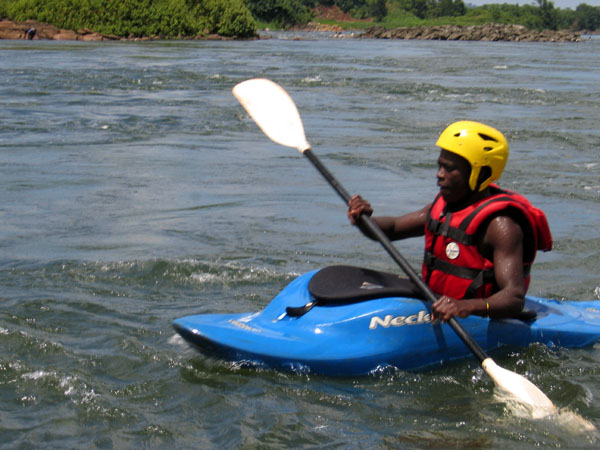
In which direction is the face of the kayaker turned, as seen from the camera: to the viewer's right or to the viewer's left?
to the viewer's left

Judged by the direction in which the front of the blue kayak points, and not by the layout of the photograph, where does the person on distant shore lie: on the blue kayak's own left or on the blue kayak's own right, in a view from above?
on the blue kayak's own right

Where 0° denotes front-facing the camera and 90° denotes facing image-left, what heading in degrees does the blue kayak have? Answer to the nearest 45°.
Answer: approximately 90°
